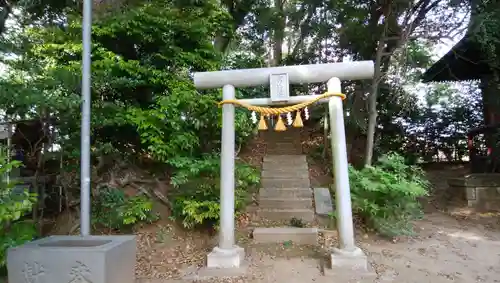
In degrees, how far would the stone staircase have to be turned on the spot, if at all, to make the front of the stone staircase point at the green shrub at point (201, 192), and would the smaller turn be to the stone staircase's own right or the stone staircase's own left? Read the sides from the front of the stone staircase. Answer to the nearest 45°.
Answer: approximately 45° to the stone staircase's own right

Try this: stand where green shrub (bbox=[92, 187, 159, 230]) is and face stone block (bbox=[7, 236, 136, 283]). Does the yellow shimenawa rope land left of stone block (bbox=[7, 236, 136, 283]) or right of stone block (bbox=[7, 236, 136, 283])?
left

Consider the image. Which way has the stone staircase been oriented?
toward the camera

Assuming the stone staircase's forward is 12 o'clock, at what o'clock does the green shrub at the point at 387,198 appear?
The green shrub is roughly at 10 o'clock from the stone staircase.

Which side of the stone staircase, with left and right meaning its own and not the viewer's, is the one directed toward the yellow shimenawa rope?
front

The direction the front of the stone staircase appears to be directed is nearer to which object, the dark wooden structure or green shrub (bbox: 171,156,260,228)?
the green shrub

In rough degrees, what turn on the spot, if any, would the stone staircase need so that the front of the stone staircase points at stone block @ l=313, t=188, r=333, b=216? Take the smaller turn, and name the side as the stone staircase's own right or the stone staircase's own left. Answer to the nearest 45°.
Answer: approximately 90° to the stone staircase's own left

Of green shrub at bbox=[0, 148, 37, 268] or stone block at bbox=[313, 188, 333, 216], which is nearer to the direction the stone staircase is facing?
the green shrub

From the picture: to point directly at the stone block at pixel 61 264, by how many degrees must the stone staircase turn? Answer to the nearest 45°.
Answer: approximately 45° to its right

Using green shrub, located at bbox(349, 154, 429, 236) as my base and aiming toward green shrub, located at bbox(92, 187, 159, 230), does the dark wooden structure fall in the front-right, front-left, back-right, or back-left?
back-right

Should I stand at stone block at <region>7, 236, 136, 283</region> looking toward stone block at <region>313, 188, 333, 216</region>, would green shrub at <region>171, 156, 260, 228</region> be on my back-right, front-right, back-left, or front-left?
front-left

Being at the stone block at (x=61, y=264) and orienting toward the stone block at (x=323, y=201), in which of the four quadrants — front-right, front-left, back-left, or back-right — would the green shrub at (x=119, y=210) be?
front-left

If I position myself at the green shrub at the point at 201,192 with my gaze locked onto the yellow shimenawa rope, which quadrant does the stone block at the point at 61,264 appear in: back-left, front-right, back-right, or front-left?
front-right

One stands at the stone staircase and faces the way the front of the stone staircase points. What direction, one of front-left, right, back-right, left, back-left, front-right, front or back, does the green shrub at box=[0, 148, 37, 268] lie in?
front-right
